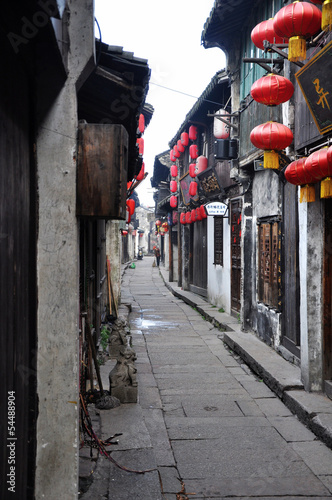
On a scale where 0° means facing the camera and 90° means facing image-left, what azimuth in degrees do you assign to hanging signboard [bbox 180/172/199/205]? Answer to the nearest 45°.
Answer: approximately 45°

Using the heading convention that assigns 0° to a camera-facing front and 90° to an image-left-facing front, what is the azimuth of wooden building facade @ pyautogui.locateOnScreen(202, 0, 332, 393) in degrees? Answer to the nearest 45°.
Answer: approximately 90°

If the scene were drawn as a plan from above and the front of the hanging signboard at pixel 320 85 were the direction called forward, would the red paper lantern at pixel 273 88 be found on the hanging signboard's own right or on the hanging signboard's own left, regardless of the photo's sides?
on the hanging signboard's own right

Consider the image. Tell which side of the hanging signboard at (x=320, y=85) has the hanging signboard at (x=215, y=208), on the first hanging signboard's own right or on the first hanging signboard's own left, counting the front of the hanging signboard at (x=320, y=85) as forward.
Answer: on the first hanging signboard's own right

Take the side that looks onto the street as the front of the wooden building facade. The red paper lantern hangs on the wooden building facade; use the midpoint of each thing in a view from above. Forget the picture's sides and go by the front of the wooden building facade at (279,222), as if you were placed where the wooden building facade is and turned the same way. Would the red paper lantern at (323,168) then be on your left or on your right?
on your left

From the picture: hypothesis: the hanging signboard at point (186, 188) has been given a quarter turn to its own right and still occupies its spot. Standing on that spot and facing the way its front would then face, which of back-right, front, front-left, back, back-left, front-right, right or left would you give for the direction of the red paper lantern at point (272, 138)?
back-left

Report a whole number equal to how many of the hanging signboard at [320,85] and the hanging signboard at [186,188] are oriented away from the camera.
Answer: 0

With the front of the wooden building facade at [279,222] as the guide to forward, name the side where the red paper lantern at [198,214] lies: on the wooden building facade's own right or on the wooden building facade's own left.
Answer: on the wooden building facade's own right
